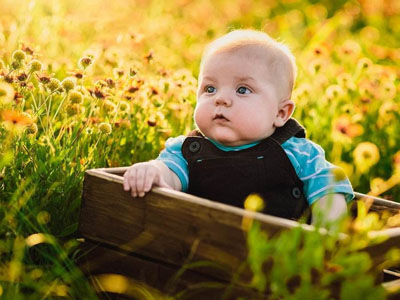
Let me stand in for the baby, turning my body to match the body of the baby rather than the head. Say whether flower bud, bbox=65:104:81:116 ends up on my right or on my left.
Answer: on my right

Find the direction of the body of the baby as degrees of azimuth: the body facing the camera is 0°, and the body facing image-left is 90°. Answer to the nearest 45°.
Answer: approximately 45°

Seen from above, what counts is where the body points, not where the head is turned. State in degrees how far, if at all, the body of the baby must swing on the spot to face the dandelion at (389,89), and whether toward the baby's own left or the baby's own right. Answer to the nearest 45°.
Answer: approximately 180°

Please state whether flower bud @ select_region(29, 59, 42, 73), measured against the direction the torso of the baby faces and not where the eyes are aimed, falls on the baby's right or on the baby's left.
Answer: on the baby's right

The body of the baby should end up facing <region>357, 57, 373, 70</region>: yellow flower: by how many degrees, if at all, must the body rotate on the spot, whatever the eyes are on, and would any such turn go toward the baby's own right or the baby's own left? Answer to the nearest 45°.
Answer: approximately 180°

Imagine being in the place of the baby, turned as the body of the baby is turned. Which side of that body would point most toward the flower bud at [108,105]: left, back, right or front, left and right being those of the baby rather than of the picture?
right

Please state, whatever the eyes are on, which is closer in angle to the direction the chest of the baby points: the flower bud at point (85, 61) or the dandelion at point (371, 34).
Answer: the flower bud
